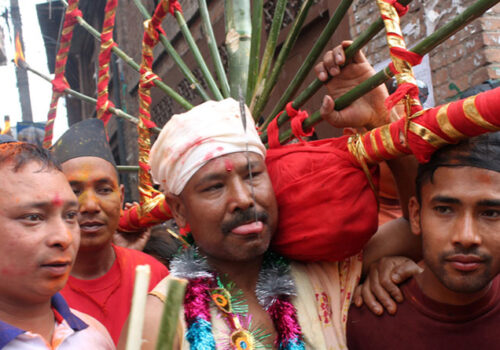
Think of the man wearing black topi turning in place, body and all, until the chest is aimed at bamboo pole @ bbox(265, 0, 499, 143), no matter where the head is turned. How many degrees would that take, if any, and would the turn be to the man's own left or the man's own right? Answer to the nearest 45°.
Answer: approximately 45° to the man's own left

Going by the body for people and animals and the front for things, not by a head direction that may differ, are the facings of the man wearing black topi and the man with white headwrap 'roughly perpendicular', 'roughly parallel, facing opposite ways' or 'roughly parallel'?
roughly parallel

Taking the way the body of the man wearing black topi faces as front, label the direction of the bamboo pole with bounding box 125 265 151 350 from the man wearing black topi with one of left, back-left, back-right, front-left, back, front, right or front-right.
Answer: front

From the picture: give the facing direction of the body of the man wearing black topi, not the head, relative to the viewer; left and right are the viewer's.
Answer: facing the viewer

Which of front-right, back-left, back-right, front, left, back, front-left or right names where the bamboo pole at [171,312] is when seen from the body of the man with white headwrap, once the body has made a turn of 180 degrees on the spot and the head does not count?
back

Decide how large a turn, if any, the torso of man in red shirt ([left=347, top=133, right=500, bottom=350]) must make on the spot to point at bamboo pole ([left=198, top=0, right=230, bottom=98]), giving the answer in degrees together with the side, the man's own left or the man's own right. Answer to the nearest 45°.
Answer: approximately 135° to the man's own right

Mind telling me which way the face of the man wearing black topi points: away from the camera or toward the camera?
toward the camera

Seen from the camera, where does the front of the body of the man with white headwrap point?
toward the camera

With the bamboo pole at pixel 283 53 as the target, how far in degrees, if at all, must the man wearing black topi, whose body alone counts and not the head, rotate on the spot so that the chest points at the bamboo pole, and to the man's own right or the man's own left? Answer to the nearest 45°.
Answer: approximately 45° to the man's own left

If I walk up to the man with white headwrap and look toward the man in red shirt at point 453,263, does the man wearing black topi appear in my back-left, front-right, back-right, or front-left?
back-left
